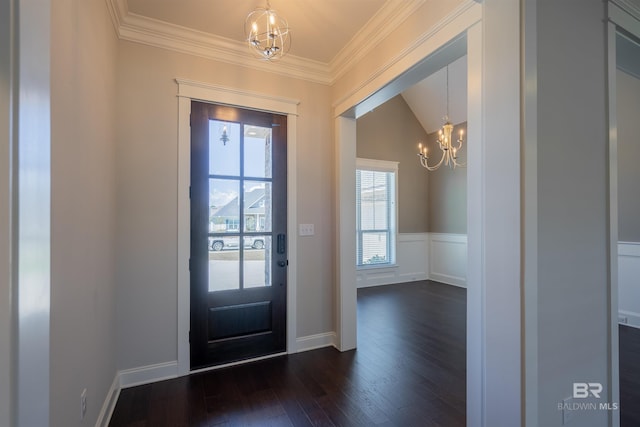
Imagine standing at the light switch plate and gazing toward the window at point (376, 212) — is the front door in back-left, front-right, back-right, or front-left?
back-left

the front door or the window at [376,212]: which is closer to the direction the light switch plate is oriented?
the front door

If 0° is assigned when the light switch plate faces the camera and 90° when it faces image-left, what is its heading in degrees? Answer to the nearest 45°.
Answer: approximately 0°

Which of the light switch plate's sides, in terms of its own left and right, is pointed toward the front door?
right

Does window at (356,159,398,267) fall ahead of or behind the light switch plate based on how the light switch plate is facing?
behind
